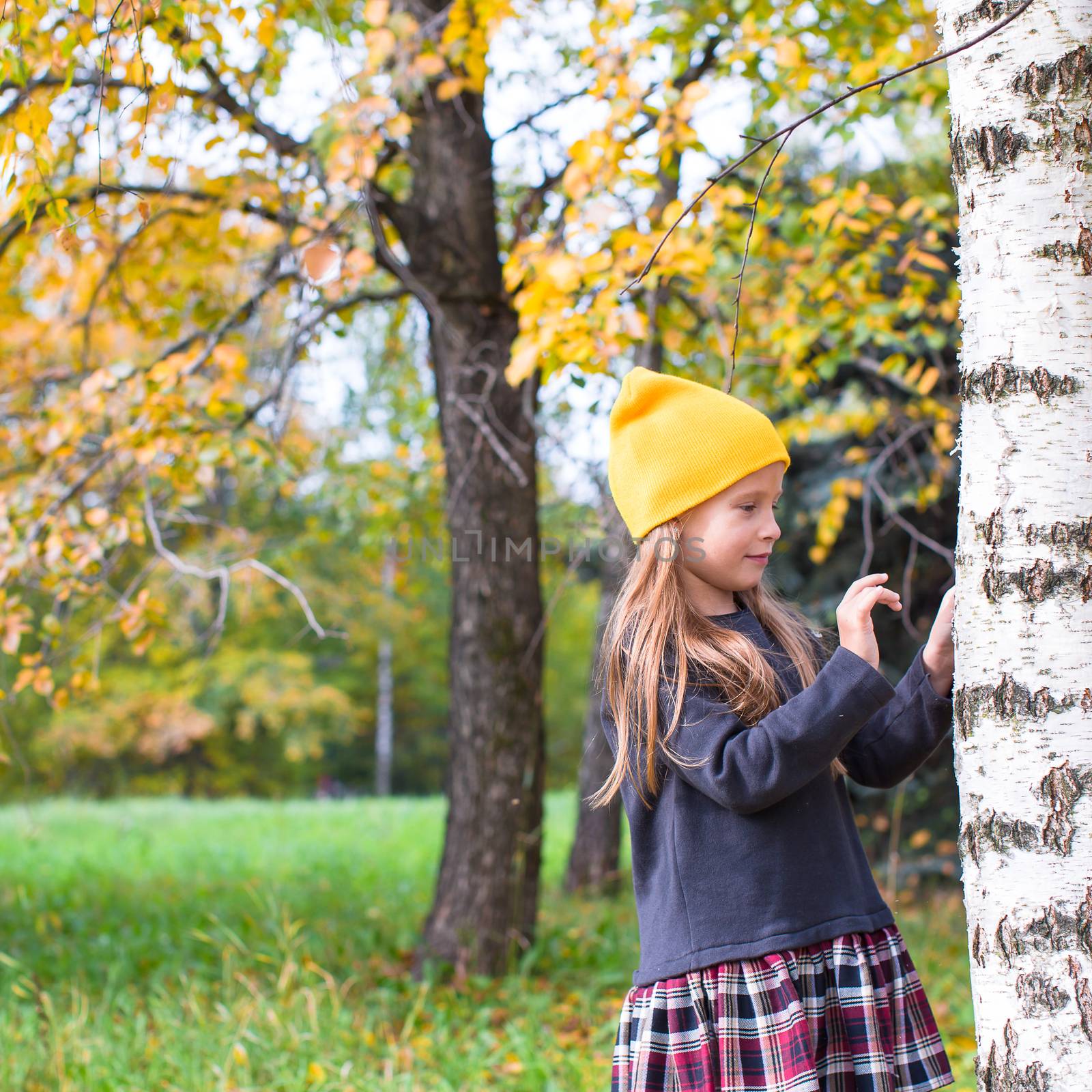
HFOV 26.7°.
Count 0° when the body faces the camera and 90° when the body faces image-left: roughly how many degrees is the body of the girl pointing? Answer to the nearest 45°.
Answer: approximately 315°

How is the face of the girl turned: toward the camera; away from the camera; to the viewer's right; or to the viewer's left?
to the viewer's right

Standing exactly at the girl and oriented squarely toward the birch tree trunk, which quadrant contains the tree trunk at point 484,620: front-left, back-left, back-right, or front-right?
back-left

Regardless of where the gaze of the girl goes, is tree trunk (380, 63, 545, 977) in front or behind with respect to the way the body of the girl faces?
behind
